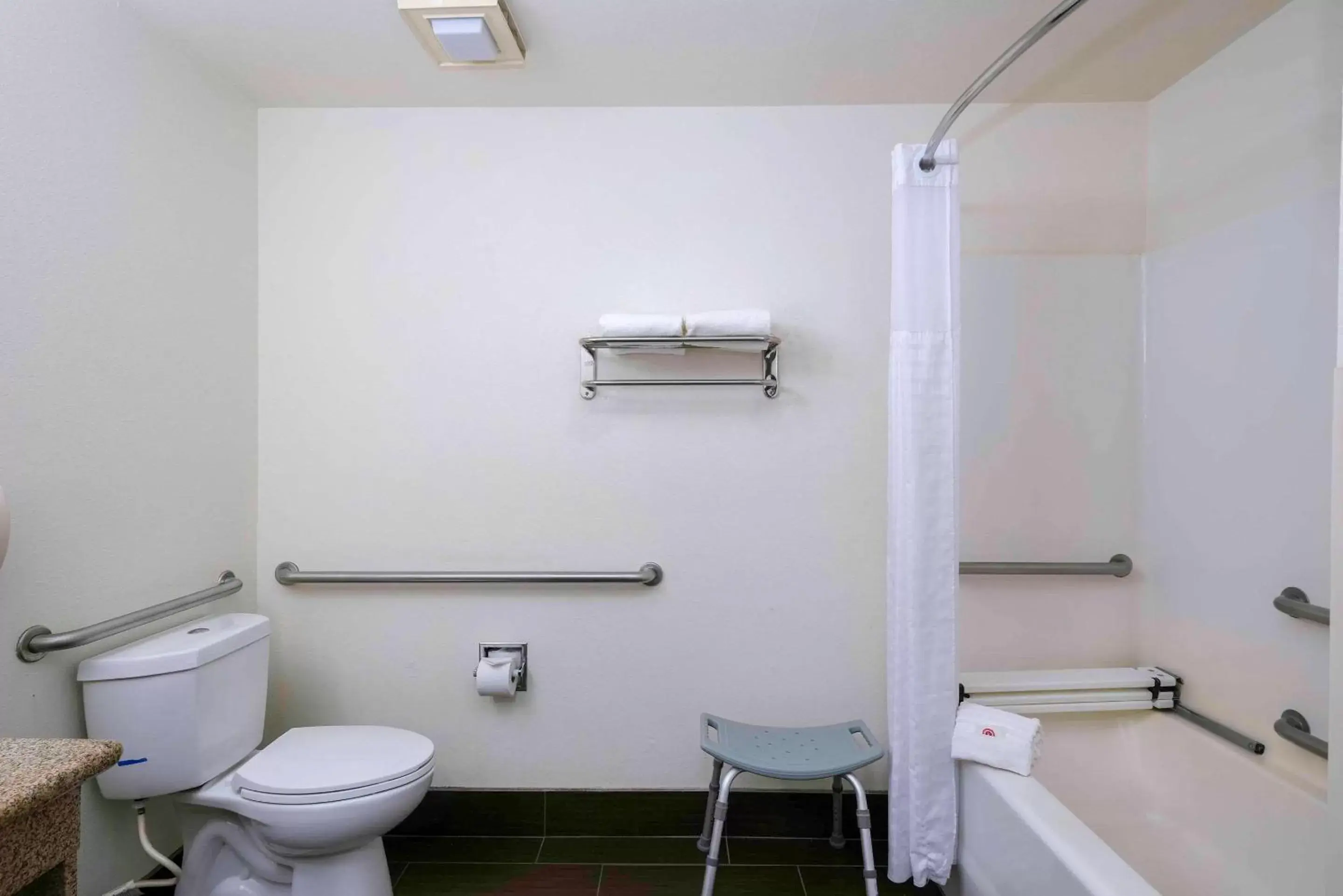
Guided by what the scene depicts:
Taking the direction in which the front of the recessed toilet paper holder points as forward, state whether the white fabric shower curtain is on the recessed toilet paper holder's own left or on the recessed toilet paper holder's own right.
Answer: on the recessed toilet paper holder's own left

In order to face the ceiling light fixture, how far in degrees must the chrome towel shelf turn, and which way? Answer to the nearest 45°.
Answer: approximately 45° to its right

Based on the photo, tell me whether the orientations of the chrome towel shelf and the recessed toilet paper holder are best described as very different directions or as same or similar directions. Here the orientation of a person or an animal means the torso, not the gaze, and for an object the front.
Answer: same or similar directions

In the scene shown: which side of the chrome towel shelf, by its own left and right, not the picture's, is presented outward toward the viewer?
front

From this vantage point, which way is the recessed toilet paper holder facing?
toward the camera

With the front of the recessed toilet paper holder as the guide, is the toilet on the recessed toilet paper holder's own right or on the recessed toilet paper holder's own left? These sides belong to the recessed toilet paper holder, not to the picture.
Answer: on the recessed toilet paper holder's own right

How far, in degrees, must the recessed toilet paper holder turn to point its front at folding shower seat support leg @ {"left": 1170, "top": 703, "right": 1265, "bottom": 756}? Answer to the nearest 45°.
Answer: approximately 45° to its left

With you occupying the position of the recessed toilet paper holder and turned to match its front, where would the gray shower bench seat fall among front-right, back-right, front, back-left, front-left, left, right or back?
front-left

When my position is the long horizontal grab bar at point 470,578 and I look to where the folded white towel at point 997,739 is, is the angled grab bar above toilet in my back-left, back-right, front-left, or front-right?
back-right

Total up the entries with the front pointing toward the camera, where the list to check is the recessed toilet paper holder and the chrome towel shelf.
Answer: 2

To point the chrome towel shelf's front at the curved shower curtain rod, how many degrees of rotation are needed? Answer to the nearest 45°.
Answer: approximately 45° to its left
